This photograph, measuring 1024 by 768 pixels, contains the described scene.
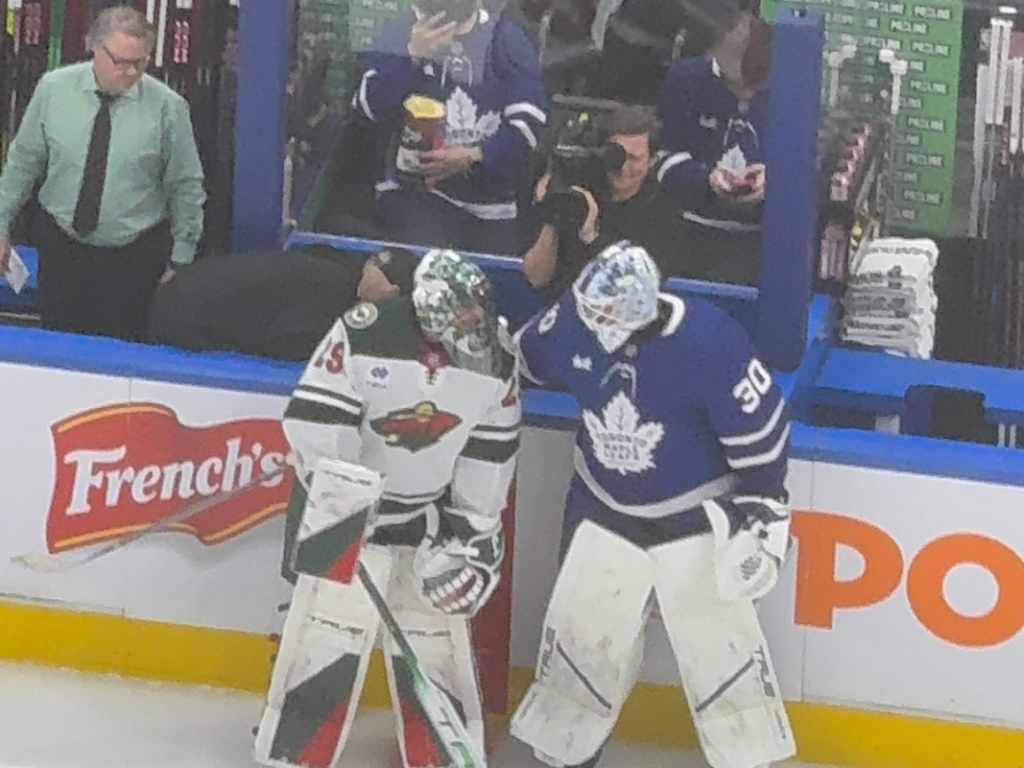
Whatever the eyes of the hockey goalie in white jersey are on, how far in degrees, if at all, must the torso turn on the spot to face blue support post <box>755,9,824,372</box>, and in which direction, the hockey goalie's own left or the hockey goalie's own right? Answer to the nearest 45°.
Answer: approximately 135° to the hockey goalie's own left

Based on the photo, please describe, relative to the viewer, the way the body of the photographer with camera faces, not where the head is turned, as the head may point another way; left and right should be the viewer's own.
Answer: facing the viewer and to the left of the viewer

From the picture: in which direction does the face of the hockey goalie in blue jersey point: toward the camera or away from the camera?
toward the camera

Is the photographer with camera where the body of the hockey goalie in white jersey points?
no

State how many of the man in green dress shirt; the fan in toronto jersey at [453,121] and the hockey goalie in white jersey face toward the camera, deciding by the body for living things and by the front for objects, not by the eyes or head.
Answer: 3

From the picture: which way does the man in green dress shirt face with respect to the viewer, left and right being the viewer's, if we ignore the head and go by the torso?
facing the viewer

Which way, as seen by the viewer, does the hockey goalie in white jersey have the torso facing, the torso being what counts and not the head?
toward the camera

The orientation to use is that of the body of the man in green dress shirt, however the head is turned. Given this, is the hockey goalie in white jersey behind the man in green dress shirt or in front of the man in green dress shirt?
in front

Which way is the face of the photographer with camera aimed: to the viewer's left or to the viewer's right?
to the viewer's left

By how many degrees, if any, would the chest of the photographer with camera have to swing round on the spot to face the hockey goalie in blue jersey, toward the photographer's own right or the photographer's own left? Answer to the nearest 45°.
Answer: approximately 45° to the photographer's own left
